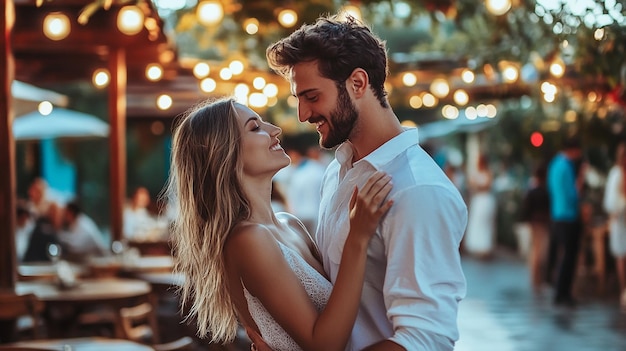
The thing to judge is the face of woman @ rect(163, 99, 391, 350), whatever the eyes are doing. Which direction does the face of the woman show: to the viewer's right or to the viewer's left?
to the viewer's right

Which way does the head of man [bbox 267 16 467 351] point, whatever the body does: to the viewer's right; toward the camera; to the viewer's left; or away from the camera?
to the viewer's left

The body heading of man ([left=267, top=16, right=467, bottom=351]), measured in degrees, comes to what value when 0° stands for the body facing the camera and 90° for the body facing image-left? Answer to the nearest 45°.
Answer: approximately 90°

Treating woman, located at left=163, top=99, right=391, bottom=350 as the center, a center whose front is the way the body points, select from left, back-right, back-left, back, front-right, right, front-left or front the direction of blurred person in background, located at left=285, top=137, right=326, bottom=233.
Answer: left

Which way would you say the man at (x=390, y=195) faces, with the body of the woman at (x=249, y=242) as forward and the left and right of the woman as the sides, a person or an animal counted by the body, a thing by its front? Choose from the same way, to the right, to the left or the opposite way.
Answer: the opposite way

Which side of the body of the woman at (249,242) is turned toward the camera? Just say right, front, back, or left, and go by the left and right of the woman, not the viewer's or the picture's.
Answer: right
